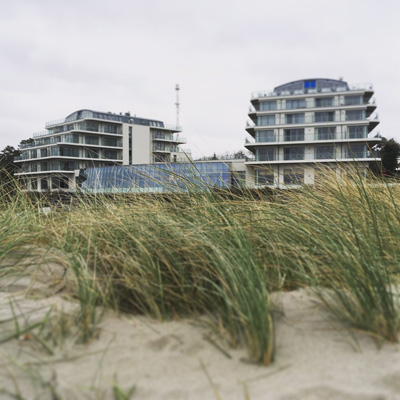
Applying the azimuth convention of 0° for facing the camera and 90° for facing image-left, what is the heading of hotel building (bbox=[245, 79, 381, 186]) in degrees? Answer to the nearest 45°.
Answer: approximately 0°
